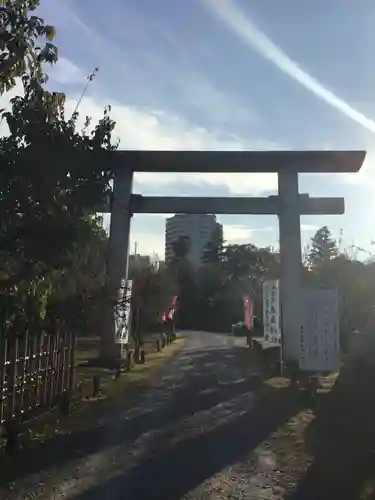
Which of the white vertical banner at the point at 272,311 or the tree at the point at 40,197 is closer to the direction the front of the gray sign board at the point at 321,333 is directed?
the tree

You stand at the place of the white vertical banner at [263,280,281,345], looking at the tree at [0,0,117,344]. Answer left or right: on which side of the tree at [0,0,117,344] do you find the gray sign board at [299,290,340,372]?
left

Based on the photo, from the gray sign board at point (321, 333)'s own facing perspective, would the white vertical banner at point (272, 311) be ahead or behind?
behind

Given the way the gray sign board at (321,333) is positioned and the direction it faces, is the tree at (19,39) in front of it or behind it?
in front

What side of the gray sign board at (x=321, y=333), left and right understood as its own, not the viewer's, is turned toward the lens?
front

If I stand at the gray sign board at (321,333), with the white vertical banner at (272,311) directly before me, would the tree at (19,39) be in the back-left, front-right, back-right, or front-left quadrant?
back-left

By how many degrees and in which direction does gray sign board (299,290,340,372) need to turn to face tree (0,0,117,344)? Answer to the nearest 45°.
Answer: approximately 45° to its right
